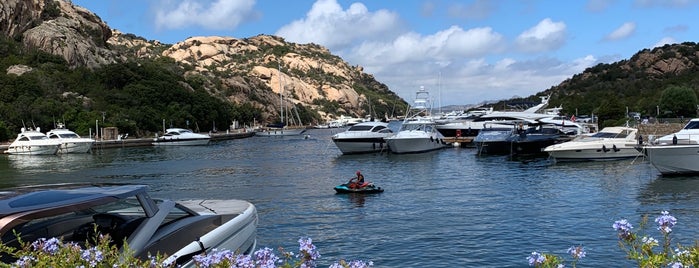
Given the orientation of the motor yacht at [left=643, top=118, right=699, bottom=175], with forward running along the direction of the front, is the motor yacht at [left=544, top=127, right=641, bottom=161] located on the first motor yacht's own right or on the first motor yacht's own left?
on the first motor yacht's own right

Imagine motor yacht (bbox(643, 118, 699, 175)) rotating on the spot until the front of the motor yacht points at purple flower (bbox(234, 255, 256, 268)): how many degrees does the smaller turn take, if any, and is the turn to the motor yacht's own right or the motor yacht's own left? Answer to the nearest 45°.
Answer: approximately 90° to the motor yacht's own left

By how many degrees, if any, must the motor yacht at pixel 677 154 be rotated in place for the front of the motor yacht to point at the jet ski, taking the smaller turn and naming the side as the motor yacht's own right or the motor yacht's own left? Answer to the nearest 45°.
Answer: approximately 45° to the motor yacht's own left

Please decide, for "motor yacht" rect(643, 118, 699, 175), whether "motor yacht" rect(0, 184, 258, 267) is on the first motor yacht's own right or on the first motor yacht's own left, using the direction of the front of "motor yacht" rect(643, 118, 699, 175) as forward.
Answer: on the first motor yacht's own left

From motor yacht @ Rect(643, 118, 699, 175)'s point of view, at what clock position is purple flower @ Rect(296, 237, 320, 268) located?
The purple flower is roughly at 9 o'clock from the motor yacht.

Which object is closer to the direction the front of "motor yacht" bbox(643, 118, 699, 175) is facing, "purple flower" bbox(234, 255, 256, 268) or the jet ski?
the jet ski

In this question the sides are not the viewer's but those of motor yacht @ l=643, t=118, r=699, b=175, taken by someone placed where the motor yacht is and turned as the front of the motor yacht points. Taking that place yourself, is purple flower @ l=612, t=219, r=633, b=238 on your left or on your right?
on your left

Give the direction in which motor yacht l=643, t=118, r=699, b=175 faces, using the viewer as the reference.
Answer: facing to the left of the viewer

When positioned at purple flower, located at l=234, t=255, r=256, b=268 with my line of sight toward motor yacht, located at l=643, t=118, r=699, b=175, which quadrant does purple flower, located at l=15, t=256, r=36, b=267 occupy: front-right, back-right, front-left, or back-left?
back-left

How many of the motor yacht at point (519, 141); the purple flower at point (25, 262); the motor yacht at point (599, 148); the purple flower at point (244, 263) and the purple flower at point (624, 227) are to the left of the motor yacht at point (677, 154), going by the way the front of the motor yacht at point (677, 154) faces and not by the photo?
3

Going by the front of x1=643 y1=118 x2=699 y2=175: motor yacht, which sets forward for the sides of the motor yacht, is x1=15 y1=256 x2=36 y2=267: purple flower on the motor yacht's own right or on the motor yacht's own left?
on the motor yacht's own left
